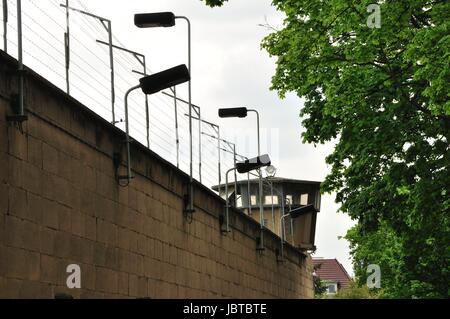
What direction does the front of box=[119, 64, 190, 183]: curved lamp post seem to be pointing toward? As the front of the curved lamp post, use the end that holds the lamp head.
to the viewer's right
